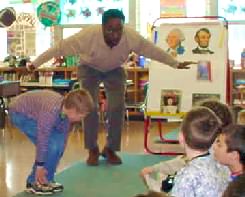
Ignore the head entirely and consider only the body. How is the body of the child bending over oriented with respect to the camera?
to the viewer's right

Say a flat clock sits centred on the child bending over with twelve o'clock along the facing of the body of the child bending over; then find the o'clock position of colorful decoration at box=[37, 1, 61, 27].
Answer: The colorful decoration is roughly at 9 o'clock from the child bending over.

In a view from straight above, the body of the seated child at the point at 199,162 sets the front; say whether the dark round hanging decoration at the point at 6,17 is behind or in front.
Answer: in front

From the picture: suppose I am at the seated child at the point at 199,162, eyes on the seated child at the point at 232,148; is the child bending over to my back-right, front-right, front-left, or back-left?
back-left

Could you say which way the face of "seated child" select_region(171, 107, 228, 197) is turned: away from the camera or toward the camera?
away from the camera

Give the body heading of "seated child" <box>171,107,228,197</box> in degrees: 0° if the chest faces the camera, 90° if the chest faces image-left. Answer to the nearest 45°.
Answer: approximately 135°

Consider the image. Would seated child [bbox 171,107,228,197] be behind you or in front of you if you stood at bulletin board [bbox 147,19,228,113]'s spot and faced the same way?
in front

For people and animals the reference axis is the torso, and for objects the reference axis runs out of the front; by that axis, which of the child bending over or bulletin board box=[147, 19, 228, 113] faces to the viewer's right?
the child bending over
